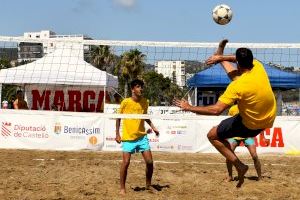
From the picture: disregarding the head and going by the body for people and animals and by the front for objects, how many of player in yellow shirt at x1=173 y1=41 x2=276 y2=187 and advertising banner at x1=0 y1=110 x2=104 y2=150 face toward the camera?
1

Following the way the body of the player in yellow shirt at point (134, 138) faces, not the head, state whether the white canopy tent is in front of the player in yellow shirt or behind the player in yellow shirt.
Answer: behind

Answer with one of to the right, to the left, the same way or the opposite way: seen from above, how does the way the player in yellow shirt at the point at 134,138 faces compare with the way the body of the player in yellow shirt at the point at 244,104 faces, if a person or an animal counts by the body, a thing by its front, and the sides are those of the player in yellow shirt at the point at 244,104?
the opposite way

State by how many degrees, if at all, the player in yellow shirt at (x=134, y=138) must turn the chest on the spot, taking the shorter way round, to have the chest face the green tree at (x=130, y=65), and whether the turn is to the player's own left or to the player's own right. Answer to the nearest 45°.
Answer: approximately 135° to the player's own left

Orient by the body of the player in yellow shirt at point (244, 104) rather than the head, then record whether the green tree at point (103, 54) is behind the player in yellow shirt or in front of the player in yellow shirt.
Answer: in front

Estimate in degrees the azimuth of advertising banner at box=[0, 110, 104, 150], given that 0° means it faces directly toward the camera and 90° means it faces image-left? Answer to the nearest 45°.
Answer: approximately 0°
